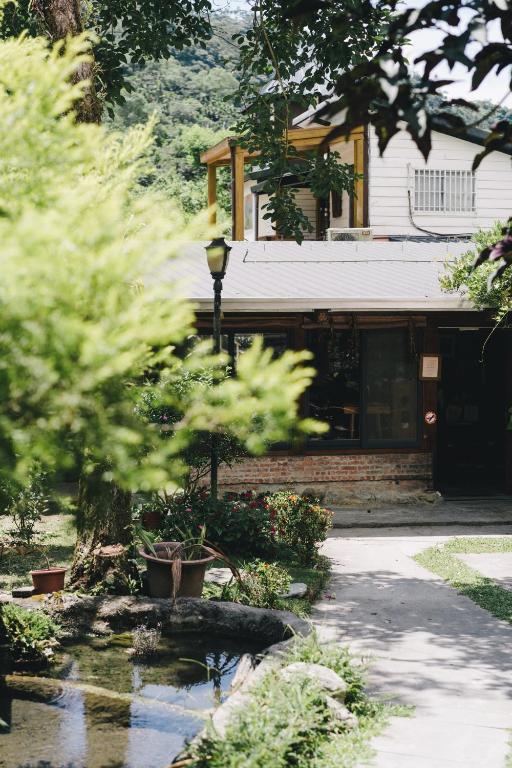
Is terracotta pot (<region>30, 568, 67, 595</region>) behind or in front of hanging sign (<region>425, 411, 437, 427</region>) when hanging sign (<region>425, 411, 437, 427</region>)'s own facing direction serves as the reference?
in front

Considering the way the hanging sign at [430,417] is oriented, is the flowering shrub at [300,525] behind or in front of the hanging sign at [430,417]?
in front

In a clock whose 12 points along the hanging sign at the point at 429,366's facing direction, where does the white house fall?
The white house is roughly at 6 o'clock from the hanging sign.

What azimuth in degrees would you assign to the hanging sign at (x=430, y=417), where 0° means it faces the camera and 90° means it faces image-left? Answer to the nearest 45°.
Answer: approximately 0°

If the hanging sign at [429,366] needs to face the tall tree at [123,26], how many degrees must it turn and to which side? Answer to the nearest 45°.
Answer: approximately 45° to its right

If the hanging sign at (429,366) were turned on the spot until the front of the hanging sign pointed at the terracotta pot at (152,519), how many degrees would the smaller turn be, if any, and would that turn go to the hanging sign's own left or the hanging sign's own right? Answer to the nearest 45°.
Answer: approximately 45° to the hanging sign's own right

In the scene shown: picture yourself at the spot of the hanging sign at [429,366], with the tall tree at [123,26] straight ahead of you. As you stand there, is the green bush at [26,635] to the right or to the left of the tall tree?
left

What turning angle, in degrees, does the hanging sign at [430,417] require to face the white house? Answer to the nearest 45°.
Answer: approximately 180°

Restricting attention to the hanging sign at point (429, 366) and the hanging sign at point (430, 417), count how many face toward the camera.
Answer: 2

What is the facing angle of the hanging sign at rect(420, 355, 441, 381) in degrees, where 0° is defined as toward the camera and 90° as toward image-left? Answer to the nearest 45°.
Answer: approximately 0°

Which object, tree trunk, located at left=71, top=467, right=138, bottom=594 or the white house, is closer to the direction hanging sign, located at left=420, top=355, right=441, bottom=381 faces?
the tree trunk
